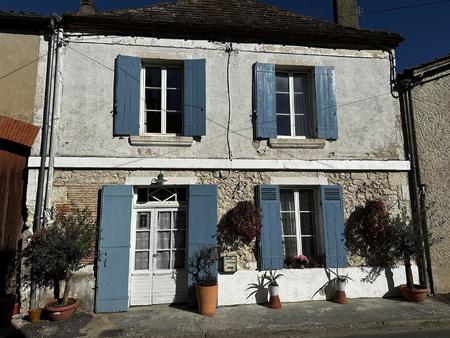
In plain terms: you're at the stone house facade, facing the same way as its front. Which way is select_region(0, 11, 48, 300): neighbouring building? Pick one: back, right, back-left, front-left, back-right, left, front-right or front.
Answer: right

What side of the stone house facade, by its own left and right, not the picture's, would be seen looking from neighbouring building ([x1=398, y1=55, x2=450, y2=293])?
left

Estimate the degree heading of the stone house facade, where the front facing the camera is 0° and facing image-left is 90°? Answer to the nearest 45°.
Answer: approximately 0°

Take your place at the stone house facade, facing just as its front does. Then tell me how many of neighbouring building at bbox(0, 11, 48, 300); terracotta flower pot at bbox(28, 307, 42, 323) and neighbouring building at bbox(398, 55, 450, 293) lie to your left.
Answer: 1
